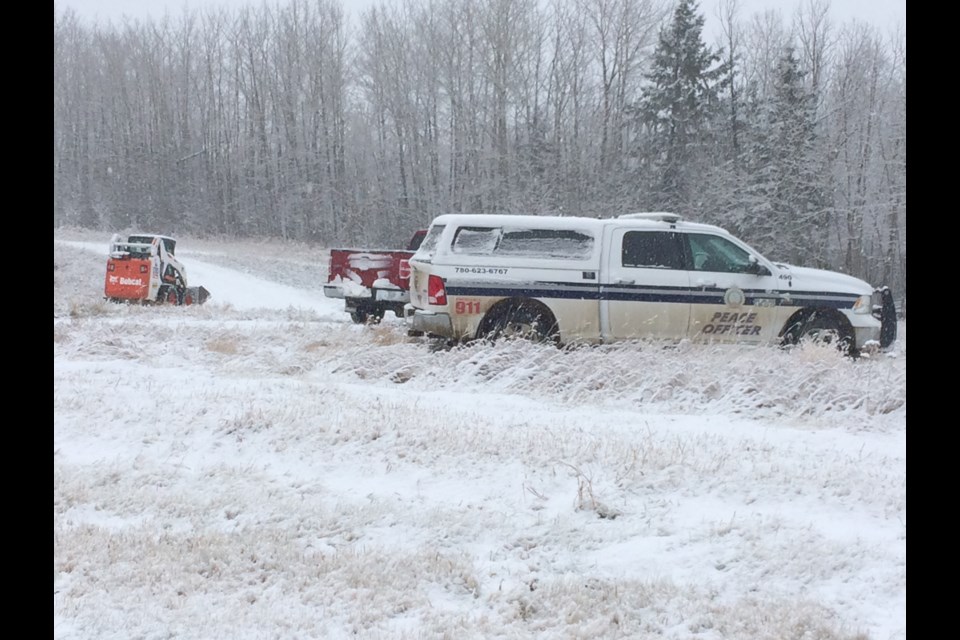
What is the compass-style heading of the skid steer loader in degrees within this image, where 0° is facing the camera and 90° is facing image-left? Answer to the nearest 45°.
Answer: approximately 225°

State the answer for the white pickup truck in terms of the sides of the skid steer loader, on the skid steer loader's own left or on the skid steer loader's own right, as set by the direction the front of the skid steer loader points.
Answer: on the skid steer loader's own right

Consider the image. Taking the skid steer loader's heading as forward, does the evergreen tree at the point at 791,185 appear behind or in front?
in front

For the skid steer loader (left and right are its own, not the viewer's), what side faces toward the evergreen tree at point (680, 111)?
front

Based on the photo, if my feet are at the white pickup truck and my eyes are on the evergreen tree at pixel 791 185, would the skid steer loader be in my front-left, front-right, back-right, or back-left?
front-left

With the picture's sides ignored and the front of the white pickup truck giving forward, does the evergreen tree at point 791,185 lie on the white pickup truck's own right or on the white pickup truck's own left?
on the white pickup truck's own left

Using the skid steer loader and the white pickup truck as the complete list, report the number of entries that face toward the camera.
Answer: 0

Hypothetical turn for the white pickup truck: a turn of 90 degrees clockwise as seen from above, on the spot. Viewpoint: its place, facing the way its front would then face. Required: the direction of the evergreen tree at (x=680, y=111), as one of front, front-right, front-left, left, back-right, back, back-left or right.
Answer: back

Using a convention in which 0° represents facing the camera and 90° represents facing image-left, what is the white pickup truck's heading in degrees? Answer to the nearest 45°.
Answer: approximately 270°
